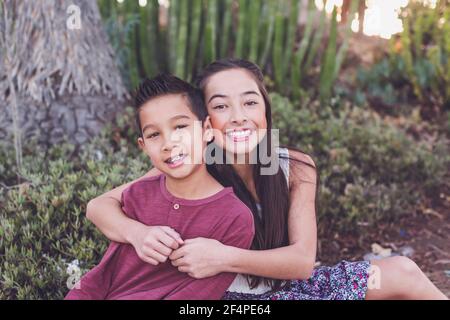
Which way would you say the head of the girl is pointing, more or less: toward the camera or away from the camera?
toward the camera

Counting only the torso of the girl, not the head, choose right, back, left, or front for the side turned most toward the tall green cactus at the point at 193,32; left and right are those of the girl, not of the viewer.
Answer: back

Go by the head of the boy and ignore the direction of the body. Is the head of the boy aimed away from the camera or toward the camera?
toward the camera

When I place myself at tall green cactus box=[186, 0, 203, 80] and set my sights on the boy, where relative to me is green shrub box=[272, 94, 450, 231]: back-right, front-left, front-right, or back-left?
front-left

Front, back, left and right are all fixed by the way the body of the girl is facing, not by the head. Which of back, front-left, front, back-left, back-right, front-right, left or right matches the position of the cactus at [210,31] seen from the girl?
back

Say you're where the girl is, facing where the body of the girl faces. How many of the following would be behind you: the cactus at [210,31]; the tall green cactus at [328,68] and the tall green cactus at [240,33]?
3

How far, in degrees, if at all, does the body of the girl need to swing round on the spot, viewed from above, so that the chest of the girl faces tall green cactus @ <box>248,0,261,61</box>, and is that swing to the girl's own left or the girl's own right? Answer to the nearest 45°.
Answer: approximately 180°

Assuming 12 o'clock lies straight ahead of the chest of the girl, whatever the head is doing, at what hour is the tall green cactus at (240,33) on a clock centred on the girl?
The tall green cactus is roughly at 6 o'clock from the girl.

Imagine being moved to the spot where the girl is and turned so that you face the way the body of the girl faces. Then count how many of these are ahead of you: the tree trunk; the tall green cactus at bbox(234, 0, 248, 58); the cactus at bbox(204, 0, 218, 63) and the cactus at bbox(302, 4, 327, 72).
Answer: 0

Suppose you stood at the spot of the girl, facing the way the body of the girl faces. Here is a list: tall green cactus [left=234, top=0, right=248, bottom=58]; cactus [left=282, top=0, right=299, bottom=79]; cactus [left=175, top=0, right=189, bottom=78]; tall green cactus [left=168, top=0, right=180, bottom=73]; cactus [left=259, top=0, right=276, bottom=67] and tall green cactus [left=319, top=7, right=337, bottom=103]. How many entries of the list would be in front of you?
0

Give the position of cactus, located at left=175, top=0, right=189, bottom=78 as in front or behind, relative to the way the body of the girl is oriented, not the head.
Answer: behind

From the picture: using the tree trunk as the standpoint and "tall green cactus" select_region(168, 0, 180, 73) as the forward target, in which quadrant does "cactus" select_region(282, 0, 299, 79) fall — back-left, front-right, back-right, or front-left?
front-right

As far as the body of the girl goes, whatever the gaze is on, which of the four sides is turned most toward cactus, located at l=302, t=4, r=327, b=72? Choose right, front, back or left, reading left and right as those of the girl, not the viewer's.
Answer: back

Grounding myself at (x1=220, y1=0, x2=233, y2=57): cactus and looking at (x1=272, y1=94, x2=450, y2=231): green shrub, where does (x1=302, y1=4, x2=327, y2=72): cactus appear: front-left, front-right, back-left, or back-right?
front-left

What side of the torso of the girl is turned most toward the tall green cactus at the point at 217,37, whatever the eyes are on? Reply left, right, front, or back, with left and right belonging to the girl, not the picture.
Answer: back

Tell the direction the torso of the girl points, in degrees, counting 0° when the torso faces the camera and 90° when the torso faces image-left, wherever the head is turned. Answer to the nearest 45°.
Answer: approximately 0°

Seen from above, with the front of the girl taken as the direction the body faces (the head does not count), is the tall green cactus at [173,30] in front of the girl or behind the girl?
behind

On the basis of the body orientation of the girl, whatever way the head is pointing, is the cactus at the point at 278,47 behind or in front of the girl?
behind
